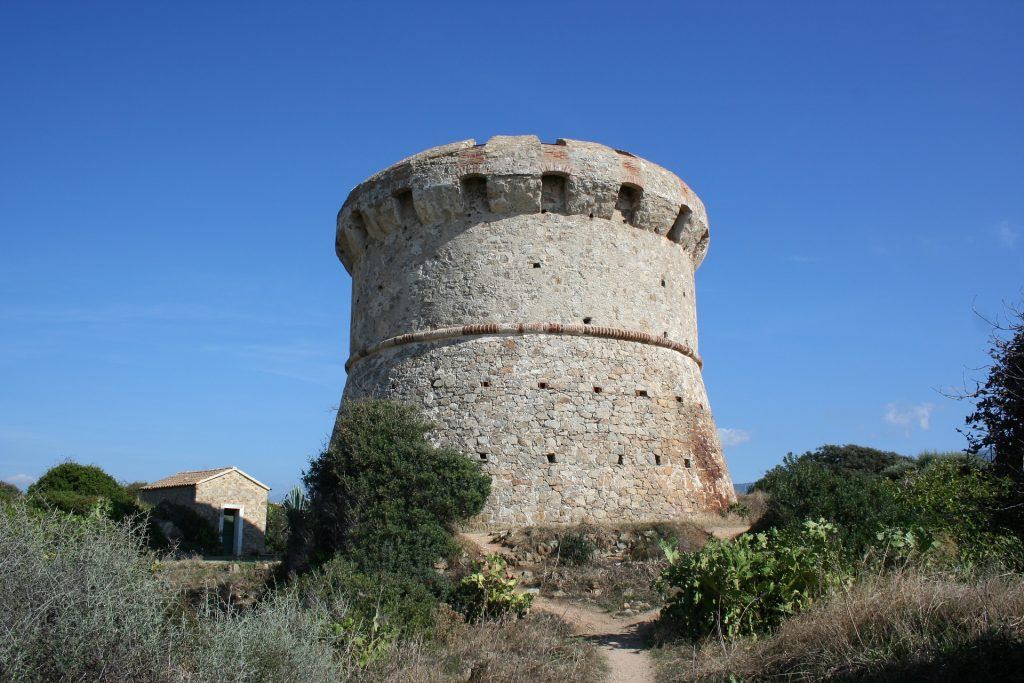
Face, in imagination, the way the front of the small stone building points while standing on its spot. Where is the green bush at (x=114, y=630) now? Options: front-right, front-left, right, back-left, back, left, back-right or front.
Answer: front-right

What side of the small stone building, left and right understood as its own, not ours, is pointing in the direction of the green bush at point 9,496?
right

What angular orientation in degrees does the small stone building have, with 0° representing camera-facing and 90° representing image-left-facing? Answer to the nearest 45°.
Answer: approximately 315°
